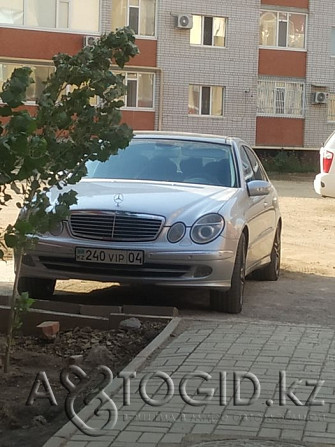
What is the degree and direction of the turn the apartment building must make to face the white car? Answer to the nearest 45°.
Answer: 0° — it already faces it

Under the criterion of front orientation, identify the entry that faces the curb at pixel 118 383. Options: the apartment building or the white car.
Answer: the apartment building

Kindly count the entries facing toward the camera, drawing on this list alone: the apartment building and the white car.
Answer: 1

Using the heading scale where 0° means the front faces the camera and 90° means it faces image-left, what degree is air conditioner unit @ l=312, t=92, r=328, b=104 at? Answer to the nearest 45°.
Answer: approximately 0°

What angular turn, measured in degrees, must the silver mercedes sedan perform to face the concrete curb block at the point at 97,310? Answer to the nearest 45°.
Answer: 0° — it already faces it
